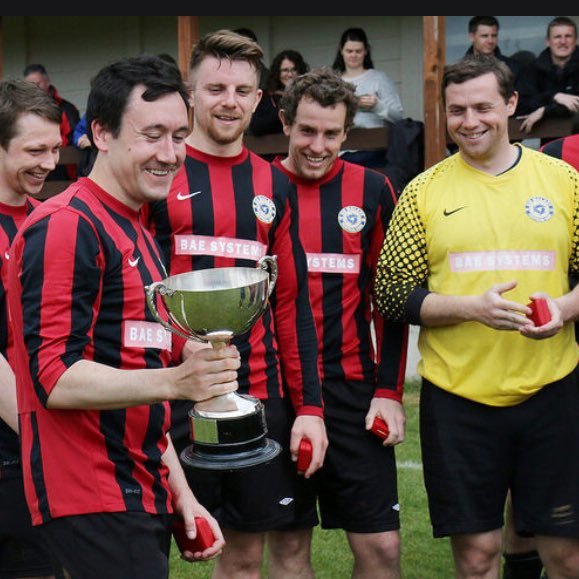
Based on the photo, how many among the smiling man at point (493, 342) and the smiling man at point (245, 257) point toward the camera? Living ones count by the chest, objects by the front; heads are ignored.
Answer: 2

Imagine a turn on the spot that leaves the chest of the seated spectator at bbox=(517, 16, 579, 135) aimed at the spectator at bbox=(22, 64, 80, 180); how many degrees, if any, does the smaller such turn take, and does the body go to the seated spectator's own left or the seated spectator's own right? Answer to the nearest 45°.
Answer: approximately 90° to the seated spectator's own right

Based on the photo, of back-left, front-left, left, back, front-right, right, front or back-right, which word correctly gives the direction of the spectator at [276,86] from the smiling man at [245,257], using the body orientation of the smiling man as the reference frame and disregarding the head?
back

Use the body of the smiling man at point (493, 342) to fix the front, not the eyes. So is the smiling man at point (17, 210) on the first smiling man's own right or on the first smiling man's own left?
on the first smiling man's own right

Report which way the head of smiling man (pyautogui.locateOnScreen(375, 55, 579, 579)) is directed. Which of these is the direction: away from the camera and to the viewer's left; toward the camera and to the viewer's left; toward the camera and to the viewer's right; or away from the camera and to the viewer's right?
toward the camera and to the viewer's left

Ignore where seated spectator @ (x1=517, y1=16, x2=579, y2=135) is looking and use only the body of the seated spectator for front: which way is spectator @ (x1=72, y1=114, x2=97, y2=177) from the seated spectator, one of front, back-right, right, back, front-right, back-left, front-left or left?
right

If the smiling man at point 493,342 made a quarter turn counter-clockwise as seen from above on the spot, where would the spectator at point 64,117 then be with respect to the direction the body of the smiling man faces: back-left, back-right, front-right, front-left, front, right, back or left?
back-left

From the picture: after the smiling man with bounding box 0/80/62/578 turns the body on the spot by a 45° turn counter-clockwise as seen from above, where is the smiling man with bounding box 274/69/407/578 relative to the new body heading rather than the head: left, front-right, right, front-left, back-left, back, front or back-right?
front

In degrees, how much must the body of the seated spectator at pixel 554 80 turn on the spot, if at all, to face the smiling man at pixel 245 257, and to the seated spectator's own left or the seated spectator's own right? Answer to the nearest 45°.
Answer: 0° — they already face them

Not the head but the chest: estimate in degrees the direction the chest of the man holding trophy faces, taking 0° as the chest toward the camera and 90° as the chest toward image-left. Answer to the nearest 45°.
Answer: approximately 315°

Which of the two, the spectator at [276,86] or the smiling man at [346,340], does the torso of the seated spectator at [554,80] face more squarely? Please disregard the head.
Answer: the smiling man
